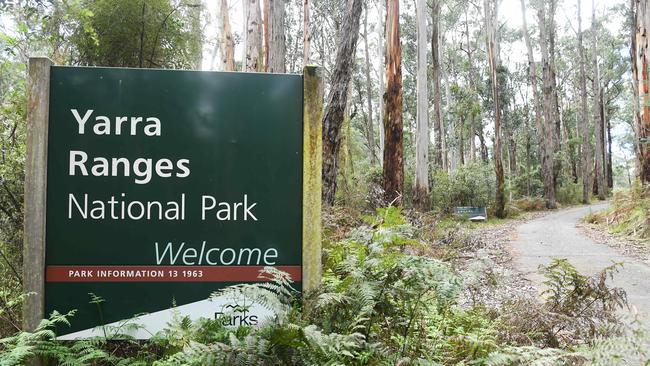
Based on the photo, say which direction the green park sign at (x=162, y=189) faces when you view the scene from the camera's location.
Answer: facing the viewer

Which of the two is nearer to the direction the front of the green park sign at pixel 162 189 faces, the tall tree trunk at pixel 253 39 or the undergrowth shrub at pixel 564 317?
the undergrowth shrub

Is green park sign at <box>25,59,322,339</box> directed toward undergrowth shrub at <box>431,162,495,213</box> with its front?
no

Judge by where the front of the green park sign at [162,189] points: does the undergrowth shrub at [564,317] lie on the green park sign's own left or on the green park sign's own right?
on the green park sign's own left

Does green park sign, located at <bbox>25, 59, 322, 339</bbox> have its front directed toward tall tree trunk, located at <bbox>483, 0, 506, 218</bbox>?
no

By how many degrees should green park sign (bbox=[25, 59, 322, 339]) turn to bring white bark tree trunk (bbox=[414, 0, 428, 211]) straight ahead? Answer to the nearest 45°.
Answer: approximately 135° to its left

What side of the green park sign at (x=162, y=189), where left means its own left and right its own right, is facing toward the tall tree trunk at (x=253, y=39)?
back

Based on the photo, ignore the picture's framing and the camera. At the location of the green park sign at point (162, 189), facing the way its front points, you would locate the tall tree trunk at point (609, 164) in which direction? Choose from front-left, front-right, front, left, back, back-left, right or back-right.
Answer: back-left

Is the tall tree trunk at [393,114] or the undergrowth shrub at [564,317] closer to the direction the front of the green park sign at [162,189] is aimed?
the undergrowth shrub

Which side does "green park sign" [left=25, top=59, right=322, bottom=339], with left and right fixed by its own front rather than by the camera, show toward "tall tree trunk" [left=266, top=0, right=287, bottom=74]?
back

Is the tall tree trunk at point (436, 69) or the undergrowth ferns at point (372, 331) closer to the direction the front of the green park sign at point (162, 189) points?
the undergrowth ferns

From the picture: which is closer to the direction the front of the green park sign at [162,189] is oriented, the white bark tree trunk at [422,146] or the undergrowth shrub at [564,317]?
the undergrowth shrub

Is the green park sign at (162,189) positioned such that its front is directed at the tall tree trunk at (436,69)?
no
